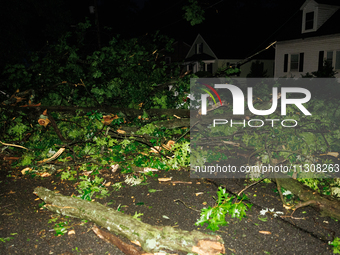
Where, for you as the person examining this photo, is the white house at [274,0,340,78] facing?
facing the viewer and to the left of the viewer

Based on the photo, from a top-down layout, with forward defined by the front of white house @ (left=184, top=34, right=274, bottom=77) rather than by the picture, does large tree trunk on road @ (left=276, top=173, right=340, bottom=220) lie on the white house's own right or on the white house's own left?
on the white house's own left

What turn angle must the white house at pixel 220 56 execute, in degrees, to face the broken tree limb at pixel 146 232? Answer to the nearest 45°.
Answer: approximately 45° to its left

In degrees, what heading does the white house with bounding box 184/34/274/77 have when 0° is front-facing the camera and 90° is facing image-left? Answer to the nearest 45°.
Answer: approximately 45°

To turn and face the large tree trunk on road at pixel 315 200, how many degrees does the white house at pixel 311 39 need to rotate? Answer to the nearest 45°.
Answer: approximately 45° to its left

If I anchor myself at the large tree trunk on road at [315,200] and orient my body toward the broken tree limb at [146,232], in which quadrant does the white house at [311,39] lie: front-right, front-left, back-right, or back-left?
back-right

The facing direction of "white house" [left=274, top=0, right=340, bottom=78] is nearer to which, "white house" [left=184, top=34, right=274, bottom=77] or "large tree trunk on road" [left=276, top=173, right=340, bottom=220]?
the large tree trunk on road

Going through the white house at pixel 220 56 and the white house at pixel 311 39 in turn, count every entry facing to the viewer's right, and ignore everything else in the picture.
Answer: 0
